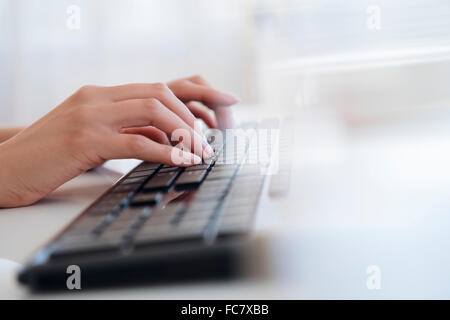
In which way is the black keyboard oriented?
to the viewer's left
